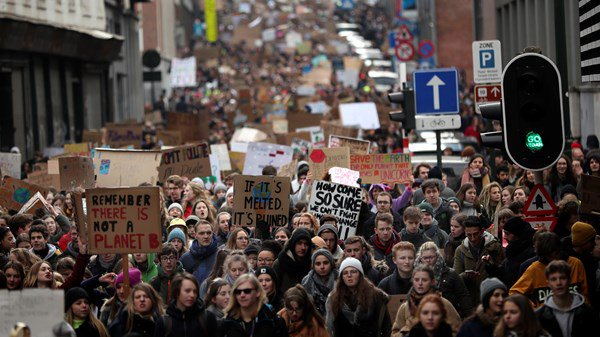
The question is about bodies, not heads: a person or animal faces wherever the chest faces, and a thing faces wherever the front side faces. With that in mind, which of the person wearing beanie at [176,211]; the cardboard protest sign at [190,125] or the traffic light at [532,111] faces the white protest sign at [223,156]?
the cardboard protest sign at [190,125]

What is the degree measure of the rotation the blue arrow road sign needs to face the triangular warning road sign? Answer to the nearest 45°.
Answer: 0° — it already faces it

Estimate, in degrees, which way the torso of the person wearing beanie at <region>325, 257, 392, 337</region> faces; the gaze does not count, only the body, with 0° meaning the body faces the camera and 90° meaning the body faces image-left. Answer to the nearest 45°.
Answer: approximately 0°

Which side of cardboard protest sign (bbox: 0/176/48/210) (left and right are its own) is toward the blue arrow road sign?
left

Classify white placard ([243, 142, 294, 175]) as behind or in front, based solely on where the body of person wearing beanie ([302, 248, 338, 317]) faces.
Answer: behind
